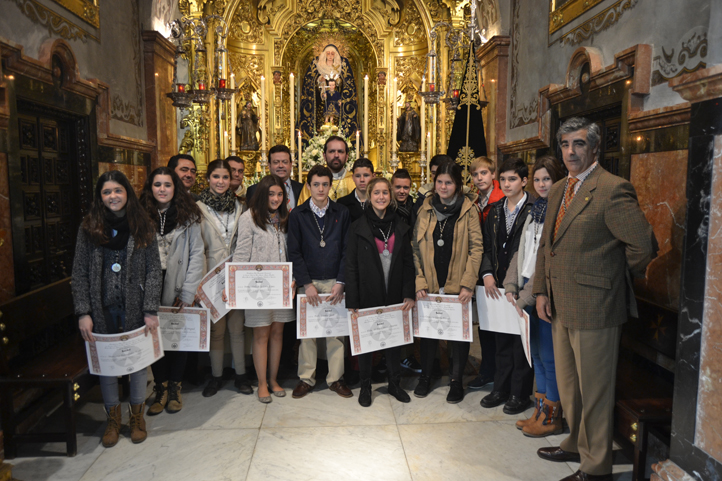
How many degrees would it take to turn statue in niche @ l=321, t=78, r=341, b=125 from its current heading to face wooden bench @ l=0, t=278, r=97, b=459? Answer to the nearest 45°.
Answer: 0° — it already faces it

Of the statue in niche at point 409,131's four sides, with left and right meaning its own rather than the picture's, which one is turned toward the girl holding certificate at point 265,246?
front

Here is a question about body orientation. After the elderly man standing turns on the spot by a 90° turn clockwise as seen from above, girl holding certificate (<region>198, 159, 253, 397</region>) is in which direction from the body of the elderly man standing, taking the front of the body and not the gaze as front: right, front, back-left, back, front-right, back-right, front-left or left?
front-left

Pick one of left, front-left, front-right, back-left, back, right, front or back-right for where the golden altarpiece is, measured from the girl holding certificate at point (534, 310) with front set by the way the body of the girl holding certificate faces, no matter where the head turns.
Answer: right

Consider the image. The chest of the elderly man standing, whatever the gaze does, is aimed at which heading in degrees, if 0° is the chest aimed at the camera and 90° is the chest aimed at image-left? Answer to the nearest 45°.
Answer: approximately 45°

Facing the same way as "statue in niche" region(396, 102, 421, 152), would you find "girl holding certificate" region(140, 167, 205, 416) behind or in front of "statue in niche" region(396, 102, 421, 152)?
in front

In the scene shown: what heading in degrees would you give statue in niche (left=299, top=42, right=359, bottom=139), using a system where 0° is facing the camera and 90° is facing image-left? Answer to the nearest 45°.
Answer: approximately 0°

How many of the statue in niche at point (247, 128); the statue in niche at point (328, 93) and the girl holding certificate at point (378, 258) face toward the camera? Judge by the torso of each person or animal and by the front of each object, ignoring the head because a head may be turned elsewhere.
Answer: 3

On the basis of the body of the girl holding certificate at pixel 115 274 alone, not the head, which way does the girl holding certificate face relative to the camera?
toward the camera

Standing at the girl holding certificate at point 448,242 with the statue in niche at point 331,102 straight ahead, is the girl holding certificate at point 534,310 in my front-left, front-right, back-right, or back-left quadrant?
back-right

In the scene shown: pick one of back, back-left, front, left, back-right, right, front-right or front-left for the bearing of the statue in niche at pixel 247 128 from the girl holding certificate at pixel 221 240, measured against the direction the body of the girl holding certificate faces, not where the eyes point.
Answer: back
